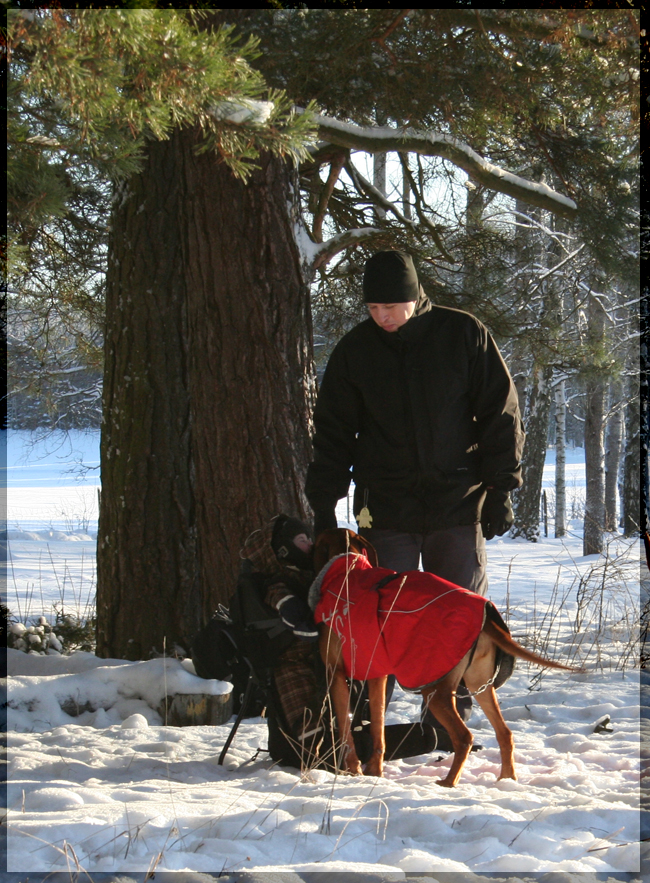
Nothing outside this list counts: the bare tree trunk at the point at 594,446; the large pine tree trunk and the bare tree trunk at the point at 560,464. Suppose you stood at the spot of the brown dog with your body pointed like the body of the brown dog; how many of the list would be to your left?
0

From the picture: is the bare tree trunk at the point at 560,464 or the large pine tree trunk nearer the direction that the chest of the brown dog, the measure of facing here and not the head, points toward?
the large pine tree trunk

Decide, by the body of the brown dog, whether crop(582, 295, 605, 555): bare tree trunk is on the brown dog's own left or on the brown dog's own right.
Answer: on the brown dog's own right

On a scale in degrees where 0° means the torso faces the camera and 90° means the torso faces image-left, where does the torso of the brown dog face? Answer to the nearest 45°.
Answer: approximately 90°

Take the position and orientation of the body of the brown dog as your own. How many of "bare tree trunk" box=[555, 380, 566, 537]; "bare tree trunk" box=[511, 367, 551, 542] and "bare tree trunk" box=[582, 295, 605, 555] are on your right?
3

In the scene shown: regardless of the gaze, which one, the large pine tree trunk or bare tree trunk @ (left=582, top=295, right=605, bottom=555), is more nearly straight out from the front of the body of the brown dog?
the large pine tree trunk

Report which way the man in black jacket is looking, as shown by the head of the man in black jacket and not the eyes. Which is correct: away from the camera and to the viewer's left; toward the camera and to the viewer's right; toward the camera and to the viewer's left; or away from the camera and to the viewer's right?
toward the camera and to the viewer's left

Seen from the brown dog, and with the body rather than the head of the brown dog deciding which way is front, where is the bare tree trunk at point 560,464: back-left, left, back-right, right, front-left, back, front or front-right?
right

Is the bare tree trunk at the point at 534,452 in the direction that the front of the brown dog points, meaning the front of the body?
no
